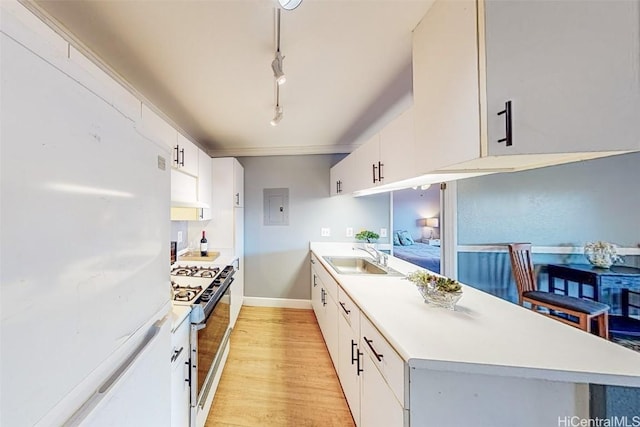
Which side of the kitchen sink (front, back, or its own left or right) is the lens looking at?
left

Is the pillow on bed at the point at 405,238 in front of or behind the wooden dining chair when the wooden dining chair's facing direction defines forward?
behind

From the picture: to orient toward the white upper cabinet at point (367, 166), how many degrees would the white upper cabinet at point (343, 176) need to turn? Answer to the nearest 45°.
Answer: approximately 90° to its left

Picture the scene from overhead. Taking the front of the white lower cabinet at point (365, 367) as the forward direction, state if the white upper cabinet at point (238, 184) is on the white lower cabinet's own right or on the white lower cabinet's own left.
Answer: on the white lower cabinet's own right

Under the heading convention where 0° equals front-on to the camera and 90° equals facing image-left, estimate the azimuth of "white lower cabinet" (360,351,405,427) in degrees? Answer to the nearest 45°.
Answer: approximately 90°

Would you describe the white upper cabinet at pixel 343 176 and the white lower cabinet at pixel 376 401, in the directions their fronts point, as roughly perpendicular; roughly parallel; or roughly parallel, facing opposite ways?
roughly parallel

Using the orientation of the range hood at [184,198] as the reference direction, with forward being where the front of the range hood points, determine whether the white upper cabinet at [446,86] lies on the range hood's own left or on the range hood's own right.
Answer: on the range hood's own right

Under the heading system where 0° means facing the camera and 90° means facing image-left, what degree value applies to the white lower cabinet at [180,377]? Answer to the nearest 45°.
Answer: approximately 270°

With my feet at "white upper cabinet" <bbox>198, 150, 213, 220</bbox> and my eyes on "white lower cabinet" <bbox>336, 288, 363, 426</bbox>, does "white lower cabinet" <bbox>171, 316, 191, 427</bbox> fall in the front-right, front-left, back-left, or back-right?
front-right

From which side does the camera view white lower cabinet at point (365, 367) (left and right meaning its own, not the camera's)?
left

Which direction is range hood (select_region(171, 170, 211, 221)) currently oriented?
to the viewer's right

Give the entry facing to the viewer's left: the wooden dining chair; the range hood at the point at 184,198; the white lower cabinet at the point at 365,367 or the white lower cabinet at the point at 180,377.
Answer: the white lower cabinet at the point at 365,367

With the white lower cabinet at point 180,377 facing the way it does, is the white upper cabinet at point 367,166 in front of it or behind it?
in front

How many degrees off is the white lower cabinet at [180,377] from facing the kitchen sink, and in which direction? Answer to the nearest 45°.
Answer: approximately 45° to its left

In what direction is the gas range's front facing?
to the viewer's right

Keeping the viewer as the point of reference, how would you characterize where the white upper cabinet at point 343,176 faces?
facing to the left of the viewer

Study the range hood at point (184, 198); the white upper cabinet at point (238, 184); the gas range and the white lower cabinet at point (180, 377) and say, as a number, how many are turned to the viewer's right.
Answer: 4

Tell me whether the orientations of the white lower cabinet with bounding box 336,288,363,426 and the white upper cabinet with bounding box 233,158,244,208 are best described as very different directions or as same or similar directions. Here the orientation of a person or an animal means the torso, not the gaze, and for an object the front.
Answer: very different directions

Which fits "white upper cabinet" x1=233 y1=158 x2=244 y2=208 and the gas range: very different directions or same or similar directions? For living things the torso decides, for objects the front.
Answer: same or similar directions

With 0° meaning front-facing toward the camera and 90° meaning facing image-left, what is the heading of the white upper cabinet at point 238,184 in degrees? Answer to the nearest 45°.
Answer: approximately 270°

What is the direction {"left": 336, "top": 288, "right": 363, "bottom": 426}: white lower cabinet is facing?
to the viewer's left

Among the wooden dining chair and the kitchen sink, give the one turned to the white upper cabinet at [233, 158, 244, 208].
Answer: the kitchen sink
